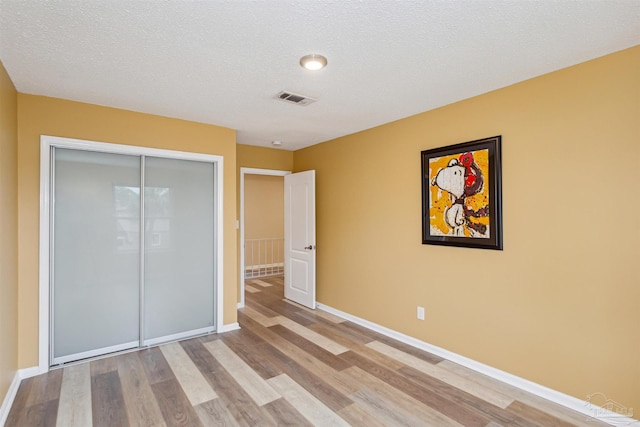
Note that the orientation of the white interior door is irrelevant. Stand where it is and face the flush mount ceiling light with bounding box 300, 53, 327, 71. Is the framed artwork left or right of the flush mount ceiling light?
left

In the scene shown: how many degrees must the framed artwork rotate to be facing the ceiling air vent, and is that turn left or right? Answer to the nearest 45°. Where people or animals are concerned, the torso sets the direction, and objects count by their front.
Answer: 0° — it already faces it

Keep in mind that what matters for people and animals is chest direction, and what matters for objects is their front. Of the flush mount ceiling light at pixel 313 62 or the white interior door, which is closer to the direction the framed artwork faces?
the flush mount ceiling light

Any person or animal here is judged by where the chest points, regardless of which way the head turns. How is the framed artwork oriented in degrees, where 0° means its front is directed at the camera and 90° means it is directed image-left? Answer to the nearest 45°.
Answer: approximately 45°

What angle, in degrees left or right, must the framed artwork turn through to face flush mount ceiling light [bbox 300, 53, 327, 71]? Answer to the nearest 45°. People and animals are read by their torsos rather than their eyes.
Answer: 0° — it already faces it

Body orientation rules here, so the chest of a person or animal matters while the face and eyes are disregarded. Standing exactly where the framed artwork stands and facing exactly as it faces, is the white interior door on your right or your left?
on your right

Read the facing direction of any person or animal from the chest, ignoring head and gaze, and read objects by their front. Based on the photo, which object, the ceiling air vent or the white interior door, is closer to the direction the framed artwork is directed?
the ceiling air vent
